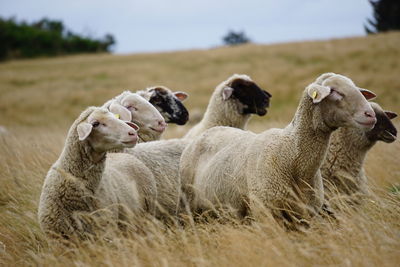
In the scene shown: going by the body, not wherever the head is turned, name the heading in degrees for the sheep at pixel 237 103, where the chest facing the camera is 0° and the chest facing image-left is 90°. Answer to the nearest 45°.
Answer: approximately 270°

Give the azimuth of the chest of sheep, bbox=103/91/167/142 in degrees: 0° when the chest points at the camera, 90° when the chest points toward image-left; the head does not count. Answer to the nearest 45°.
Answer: approximately 270°

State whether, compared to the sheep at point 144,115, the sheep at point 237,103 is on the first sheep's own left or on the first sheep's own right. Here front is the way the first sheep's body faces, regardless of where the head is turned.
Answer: on the first sheep's own left

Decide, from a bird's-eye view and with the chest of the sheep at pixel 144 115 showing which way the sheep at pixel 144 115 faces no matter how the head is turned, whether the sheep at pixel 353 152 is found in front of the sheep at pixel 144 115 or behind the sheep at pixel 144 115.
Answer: in front

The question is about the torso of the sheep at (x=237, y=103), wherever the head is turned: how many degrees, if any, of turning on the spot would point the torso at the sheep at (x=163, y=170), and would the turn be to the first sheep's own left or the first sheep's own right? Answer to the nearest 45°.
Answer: approximately 90° to the first sheep's own right
